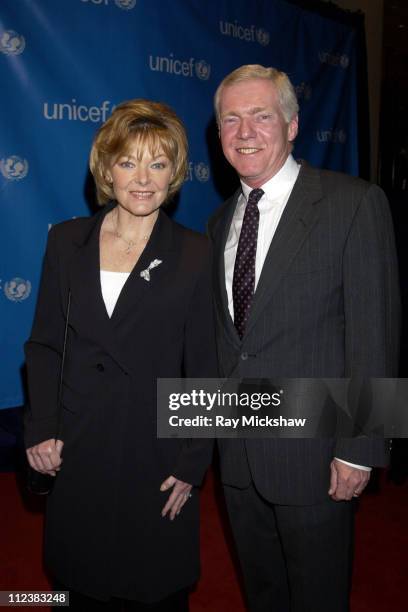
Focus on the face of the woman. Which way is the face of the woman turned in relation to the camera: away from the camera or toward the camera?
toward the camera

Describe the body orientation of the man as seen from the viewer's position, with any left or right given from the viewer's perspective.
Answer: facing the viewer and to the left of the viewer

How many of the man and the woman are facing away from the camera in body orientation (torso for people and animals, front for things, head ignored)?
0

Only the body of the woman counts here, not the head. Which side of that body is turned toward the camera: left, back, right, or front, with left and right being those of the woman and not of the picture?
front
